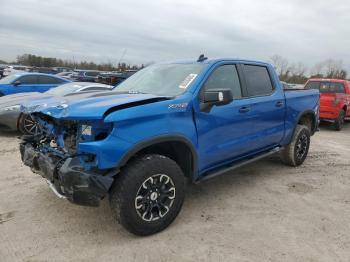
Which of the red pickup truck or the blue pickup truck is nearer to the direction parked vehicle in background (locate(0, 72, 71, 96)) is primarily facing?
the blue pickup truck

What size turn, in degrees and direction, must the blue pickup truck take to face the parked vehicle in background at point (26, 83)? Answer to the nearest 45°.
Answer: approximately 90° to its right

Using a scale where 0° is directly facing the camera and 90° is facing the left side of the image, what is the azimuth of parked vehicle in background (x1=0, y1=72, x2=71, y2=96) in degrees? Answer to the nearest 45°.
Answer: approximately 45°

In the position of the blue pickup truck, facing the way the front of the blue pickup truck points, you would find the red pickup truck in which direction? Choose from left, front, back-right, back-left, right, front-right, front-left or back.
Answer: back
